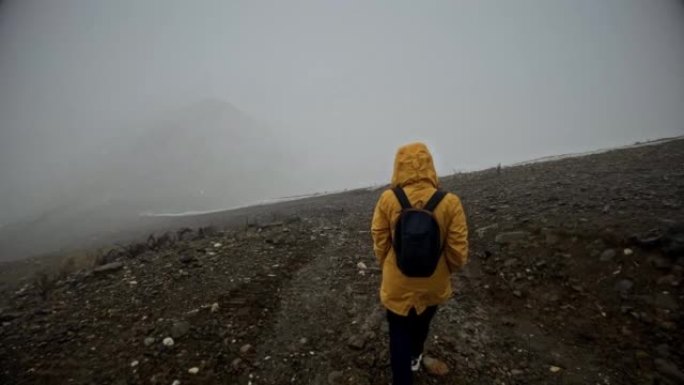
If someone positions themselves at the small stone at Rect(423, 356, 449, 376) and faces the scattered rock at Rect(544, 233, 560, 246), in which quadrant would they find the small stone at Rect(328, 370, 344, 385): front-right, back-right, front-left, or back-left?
back-left

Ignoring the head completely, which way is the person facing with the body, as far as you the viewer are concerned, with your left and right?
facing away from the viewer

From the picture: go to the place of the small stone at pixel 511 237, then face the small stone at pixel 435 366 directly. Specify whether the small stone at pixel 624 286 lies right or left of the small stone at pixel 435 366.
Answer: left

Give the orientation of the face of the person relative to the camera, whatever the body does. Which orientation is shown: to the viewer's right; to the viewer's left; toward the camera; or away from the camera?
away from the camera

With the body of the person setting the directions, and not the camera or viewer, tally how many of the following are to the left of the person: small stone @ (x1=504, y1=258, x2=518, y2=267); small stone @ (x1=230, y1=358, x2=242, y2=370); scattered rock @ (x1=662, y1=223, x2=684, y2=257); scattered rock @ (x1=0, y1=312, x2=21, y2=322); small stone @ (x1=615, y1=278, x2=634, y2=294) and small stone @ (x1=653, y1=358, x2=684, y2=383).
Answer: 2

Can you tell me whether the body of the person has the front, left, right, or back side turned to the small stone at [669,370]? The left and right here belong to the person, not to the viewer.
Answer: right

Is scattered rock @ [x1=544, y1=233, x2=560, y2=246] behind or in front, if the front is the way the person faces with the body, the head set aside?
in front

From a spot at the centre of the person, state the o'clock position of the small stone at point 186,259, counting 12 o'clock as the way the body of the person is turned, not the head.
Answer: The small stone is roughly at 10 o'clock from the person.

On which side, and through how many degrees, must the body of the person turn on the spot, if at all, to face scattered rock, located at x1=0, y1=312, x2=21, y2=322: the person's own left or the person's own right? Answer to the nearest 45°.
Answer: approximately 90° to the person's own left
